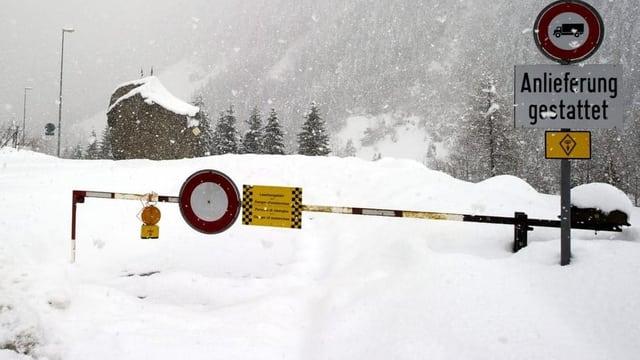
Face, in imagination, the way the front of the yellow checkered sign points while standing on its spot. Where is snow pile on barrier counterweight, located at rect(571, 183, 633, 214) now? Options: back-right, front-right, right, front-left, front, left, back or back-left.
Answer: left

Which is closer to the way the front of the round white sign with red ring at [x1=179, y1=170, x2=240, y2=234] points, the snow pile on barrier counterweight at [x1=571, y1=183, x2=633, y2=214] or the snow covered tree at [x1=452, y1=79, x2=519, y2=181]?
the snow pile on barrier counterweight

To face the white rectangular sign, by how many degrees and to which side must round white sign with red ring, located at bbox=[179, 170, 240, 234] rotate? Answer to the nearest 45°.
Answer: approximately 45° to its left

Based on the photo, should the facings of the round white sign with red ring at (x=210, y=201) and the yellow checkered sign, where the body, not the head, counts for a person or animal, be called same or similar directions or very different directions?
same or similar directions

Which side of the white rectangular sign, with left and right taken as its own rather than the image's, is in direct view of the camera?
front

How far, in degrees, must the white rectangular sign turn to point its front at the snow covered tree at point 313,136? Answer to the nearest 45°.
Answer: approximately 135° to its right

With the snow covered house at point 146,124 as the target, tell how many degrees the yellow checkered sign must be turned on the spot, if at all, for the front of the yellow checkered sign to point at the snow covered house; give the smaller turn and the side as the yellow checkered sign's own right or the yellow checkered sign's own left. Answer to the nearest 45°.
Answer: approximately 180°

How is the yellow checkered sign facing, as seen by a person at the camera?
facing the viewer
